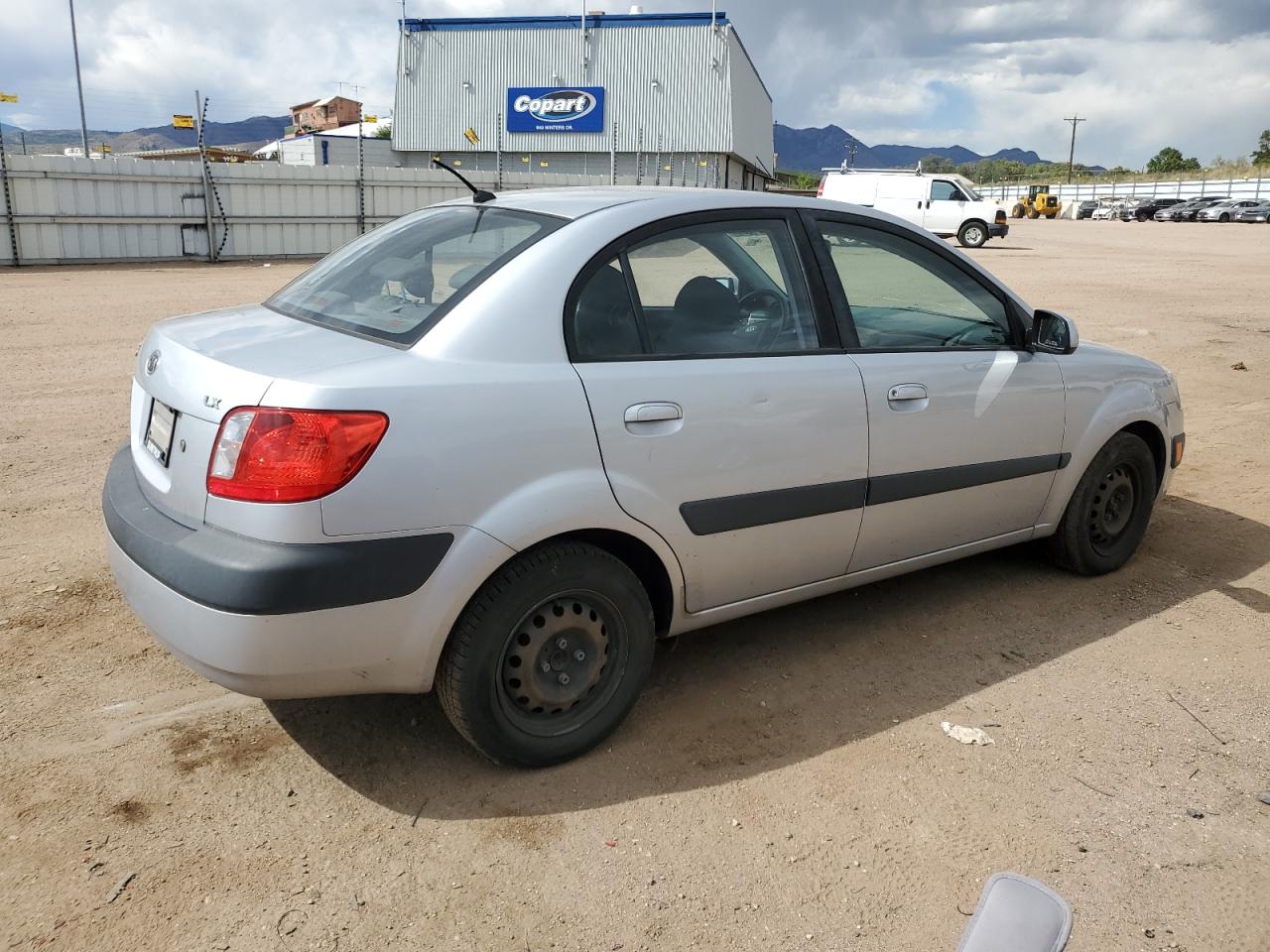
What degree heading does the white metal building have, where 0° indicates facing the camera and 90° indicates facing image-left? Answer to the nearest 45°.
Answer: approximately 0°

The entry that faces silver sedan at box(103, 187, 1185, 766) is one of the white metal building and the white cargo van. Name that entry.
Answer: the white metal building

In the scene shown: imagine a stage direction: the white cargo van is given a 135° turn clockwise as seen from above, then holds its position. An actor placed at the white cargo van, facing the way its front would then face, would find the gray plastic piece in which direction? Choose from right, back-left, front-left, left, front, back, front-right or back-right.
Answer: front-left

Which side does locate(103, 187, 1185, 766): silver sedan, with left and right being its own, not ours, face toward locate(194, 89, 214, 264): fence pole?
left

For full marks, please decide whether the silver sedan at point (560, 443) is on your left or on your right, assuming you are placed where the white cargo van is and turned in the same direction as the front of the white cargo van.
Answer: on your right

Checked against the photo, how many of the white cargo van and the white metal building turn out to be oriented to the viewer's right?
1

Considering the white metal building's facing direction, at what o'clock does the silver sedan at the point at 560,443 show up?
The silver sedan is roughly at 12 o'clock from the white metal building.

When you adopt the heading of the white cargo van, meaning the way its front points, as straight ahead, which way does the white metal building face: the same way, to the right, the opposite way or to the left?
to the right

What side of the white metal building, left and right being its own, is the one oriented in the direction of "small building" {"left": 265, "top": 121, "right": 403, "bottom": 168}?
right

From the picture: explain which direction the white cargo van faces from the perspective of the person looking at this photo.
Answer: facing to the right of the viewer

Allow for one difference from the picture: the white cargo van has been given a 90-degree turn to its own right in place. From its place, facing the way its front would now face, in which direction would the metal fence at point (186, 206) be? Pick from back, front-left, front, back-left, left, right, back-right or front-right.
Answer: front-right

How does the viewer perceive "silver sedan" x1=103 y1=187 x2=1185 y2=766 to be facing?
facing away from the viewer and to the right of the viewer

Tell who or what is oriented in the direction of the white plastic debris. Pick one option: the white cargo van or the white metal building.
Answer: the white metal building
